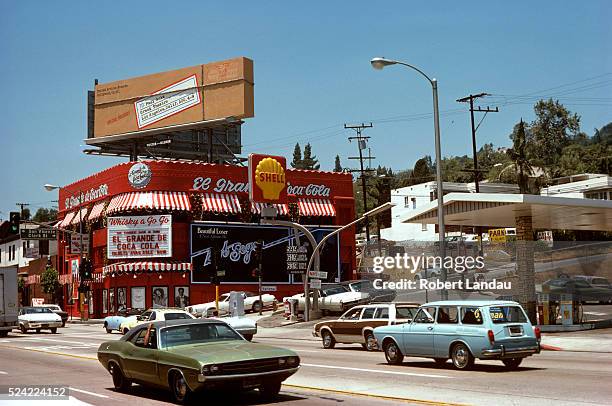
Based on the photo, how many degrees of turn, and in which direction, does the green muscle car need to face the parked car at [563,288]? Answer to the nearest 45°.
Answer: approximately 90° to its left

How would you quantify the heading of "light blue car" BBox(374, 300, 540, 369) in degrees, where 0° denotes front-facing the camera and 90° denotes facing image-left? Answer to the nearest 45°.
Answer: approximately 135°

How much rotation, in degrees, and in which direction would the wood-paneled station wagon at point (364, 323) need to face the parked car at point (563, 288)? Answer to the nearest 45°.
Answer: approximately 90° to its right

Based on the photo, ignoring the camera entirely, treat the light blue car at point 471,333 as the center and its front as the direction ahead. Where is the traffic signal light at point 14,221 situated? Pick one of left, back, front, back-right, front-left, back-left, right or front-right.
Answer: front

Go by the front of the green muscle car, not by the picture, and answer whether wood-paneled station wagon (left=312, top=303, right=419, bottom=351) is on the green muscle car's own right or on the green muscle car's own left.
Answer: on the green muscle car's own left

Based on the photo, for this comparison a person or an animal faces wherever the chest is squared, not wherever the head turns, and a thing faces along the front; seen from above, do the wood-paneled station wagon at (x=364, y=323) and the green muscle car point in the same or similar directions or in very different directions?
very different directions

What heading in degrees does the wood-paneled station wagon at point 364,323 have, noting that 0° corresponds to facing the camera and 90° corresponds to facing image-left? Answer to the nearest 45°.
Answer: approximately 135°

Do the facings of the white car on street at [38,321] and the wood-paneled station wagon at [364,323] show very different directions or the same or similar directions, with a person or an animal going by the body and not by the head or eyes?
same or similar directions

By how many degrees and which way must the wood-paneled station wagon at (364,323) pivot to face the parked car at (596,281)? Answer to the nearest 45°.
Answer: approximately 90° to its right

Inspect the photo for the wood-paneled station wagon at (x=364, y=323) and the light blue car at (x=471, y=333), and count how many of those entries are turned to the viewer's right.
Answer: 0

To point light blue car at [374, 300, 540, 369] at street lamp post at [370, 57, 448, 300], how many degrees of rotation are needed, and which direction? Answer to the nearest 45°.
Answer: approximately 45° to its right

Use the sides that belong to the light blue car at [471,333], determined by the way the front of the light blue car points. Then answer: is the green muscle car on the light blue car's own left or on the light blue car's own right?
on the light blue car's own left
